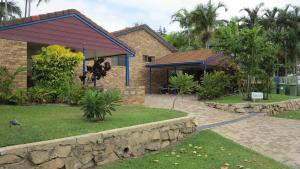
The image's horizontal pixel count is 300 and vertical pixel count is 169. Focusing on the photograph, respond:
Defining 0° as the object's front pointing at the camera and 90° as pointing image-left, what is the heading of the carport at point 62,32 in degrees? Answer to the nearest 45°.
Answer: approximately 315°

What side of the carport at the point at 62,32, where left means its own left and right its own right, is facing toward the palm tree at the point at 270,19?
left

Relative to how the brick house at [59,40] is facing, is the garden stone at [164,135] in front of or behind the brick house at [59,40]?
in front

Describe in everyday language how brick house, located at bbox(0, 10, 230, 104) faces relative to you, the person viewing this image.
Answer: facing the viewer and to the right of the viewer

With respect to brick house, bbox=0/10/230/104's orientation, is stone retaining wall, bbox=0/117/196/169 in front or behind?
in front

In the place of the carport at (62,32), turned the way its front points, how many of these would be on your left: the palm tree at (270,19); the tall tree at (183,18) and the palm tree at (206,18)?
3

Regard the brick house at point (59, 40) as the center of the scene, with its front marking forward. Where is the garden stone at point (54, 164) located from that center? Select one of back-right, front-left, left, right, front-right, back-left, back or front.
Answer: front-right

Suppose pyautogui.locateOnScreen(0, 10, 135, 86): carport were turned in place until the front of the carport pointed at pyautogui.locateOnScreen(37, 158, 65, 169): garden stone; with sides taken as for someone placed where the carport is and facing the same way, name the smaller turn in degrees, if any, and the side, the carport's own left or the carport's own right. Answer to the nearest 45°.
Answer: approximately 45° to the carport's own right

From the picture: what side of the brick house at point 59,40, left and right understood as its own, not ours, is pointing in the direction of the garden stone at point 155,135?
front

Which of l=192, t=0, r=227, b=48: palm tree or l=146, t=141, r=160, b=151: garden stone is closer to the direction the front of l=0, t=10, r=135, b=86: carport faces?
the garden stone

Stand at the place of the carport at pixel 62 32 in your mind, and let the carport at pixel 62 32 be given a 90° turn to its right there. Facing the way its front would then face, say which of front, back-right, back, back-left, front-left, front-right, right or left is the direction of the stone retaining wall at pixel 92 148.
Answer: front-left

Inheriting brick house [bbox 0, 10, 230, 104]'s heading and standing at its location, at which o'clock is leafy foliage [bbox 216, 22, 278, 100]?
The leafy foliage is roughly at 10 o'clock from the brick house.

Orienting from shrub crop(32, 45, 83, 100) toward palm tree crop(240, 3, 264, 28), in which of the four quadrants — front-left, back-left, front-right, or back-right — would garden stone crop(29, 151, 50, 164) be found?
back-right

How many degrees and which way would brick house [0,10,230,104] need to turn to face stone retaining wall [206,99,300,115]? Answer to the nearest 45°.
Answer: approximately 45° to its left
